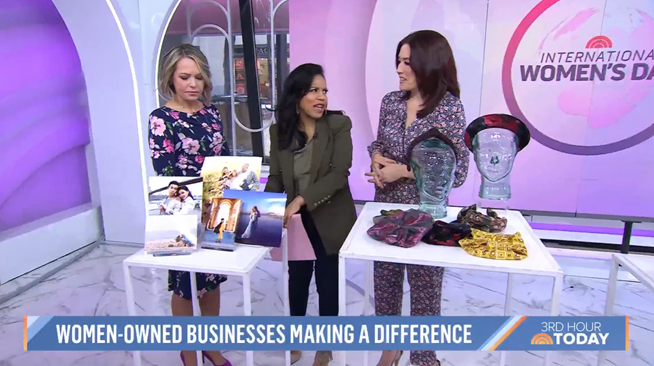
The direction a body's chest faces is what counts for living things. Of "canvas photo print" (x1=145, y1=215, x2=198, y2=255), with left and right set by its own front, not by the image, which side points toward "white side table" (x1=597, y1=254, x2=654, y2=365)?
left

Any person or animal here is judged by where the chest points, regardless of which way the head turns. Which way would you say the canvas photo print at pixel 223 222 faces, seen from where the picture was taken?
facing the viewer

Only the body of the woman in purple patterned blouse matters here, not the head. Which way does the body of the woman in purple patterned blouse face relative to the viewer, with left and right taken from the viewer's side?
facing the viewer and to the left of the viewer

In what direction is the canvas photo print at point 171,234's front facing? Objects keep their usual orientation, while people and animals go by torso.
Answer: toward the camera

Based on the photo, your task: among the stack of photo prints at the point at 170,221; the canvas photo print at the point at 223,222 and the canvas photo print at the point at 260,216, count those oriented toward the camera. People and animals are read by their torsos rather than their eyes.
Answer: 3

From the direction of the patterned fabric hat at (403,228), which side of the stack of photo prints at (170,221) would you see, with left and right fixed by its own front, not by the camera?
left

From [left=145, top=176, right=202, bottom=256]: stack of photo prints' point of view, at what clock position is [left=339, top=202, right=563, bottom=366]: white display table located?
The white display table is roughly at 10 o'clock from the stack of photo prints.

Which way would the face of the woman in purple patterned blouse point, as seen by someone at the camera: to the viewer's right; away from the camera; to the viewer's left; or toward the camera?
to the viewer's left

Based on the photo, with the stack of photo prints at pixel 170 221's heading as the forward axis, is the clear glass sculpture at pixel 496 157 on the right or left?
on its left

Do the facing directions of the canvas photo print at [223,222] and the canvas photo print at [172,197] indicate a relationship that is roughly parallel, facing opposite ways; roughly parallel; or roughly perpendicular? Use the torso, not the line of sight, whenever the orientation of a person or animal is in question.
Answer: roughly parallel

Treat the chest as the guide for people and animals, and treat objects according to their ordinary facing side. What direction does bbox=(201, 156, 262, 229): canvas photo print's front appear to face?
toward the camera
